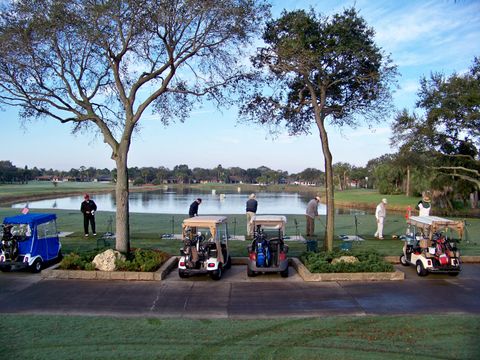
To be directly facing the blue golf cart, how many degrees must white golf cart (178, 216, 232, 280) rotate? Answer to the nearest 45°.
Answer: approximately 135° to its left

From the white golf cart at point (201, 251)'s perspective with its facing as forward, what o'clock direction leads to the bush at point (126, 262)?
The bush is roughly at 8 o'clock from the white golf cart.

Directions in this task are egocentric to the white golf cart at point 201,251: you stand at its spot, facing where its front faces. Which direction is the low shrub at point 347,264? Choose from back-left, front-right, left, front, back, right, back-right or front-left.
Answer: front-right

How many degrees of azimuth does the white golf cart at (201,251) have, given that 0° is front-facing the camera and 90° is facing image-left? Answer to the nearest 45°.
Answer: approximately 225°

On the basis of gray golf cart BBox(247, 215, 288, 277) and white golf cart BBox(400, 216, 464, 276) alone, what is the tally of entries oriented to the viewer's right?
0

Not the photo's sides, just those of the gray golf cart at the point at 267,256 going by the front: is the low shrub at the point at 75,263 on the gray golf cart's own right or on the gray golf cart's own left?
on the gray golf cart's own left

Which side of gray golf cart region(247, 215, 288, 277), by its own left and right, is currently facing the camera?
back

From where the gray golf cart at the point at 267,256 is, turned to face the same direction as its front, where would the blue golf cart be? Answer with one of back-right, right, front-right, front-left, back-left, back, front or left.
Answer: left

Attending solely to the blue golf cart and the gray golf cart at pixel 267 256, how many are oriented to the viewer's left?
0

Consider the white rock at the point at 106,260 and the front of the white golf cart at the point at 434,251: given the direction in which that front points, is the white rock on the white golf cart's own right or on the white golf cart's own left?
on the white golf cart's own left
